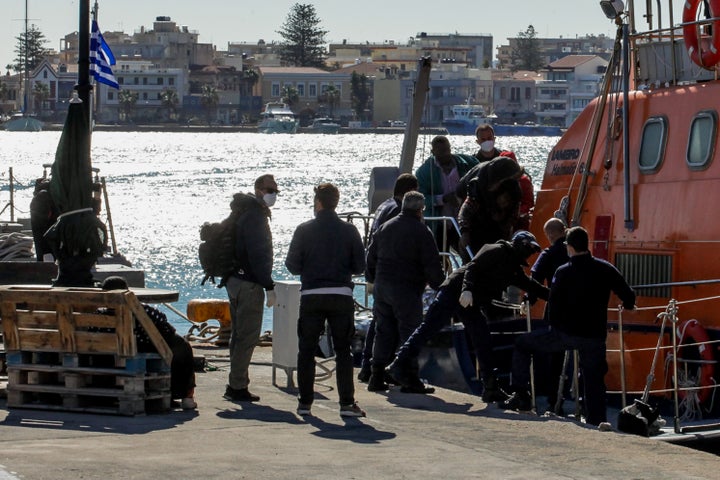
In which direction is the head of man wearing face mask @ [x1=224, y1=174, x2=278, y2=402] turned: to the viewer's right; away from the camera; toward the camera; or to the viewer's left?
to the viewer's right

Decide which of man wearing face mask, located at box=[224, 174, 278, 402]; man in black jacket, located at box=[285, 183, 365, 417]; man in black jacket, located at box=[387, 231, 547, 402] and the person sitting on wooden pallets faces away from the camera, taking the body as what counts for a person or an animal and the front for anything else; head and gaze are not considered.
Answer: man in black jacket, located at box=[285, 183, 365, 417]

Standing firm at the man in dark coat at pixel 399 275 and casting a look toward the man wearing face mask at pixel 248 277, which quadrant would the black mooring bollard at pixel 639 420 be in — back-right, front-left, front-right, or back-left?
back-left

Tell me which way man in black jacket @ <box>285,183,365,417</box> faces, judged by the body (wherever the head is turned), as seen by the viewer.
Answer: away from the camera

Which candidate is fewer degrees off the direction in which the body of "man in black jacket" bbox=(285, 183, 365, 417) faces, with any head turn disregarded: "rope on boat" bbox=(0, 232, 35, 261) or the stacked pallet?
the rope on boat

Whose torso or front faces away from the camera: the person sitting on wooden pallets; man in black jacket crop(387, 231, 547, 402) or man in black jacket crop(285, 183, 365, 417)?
man in black jacket crop(285, 183, 365, 417)

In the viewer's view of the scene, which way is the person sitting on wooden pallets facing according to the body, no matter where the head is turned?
to the viewer's right

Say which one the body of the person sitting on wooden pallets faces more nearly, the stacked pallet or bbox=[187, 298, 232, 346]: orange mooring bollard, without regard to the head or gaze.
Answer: the orange mooring bollard

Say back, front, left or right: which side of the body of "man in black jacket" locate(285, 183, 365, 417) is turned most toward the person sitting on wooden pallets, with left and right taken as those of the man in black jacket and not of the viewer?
left

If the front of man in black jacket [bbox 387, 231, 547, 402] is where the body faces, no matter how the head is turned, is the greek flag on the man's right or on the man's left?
on the man's left

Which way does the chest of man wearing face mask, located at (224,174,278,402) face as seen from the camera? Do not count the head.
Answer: to the viewer's right

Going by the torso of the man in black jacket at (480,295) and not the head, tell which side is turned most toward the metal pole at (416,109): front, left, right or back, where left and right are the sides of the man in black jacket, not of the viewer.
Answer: left

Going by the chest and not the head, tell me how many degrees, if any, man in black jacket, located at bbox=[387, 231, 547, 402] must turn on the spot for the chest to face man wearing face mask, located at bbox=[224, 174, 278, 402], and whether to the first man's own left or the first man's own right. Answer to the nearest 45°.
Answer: approximately 180°

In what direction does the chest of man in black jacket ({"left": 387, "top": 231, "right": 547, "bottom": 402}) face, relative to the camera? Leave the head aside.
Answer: to the viewer's right

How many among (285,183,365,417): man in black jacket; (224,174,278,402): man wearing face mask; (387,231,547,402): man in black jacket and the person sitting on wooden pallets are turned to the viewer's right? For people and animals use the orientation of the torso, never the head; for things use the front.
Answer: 3

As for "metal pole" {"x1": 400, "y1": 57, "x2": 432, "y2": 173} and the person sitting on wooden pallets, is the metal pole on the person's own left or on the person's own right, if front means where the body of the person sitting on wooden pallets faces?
on the person's own left

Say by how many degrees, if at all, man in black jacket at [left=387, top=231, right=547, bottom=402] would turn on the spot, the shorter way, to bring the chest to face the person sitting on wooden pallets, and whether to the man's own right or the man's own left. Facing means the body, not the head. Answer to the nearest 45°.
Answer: approximately 135° to the man's own right

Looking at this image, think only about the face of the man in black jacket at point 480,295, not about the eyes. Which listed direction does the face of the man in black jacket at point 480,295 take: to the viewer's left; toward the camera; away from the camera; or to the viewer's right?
to the viewer's right
